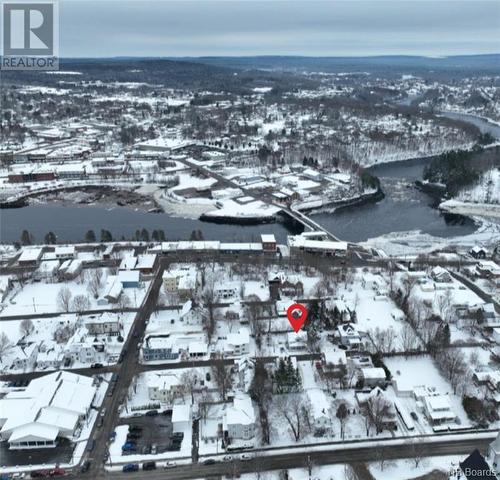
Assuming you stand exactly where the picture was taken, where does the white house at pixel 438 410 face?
facing the viewer

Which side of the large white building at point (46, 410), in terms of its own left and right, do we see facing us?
front

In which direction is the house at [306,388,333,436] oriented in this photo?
toward the camera

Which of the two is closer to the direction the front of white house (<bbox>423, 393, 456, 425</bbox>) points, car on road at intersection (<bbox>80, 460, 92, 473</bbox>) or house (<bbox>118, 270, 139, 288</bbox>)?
the car on road at intersection

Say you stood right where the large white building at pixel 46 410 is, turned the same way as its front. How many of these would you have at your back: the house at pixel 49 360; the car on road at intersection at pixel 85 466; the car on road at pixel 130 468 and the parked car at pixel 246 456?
1

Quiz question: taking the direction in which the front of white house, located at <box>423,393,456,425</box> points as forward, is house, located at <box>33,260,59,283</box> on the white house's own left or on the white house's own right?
on the white house's own right

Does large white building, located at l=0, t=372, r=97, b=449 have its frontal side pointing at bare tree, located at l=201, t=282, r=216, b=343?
no

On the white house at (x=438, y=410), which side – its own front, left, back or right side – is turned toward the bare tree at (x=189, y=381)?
right

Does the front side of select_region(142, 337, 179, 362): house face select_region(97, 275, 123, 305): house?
no

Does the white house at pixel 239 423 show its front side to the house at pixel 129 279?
no

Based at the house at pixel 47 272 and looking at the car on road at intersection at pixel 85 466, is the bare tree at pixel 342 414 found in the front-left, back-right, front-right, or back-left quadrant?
front-left

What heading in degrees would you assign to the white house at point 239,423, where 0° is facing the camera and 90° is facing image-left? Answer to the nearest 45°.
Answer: approximately 0°

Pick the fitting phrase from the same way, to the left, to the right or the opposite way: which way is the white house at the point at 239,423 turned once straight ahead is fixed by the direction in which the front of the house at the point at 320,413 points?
the same way
